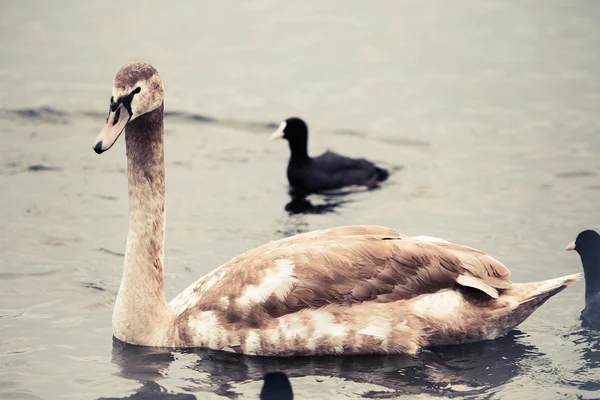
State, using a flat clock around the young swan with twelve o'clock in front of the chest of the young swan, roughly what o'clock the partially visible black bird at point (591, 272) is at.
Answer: The partially visible black bird is roughly at 5 o'clock from the young swan.

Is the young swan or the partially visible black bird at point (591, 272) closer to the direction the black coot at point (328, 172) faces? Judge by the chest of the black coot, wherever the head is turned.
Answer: the young swan

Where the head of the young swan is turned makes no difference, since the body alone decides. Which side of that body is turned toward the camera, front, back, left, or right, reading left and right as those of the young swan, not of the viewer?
left

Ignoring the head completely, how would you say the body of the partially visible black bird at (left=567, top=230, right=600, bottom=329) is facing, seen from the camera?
to the viewer's left

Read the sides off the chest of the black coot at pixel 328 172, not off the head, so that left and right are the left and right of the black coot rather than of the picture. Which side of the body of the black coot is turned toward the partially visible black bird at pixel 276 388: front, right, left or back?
left

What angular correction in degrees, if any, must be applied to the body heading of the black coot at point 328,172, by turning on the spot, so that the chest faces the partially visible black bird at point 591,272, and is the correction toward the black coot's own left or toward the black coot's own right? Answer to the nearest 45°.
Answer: approximately 135° to the black coot's own left

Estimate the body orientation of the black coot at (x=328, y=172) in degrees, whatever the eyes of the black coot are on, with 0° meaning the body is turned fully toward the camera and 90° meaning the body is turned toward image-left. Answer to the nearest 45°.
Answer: approximately 90°
